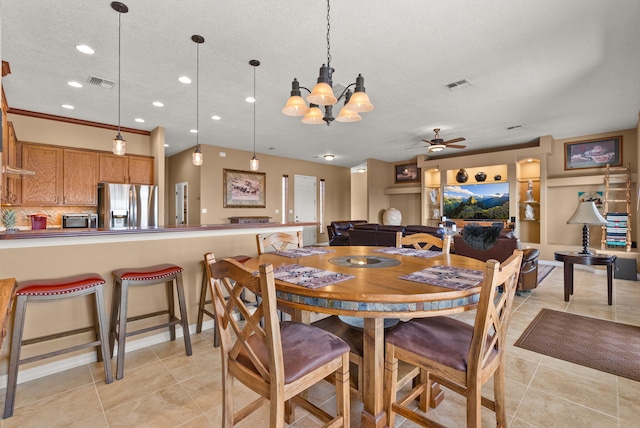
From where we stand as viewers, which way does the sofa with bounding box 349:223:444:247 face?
facing away from the viewer

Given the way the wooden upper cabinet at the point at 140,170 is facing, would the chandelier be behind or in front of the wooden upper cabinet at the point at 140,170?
in front

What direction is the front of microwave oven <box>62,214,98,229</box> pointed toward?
toward the camera

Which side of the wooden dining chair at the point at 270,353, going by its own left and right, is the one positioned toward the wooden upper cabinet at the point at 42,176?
left

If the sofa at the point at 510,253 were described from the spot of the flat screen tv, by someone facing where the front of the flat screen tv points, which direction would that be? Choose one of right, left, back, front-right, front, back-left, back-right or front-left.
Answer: front

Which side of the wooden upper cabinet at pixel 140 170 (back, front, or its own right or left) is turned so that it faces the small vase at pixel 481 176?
left

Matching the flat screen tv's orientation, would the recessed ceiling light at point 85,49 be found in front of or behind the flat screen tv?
in front

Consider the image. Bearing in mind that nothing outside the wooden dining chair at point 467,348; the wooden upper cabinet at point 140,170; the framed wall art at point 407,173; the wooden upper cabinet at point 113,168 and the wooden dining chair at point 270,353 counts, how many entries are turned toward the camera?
3

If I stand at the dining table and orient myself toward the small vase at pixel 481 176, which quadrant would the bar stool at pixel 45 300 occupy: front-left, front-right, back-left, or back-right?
back-left

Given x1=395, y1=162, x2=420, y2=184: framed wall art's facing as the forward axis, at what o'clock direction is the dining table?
The dining table is roughly at 12 o'clock from the framed wall art.

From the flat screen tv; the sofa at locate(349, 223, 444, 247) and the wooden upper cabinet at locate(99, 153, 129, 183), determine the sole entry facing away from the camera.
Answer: the sofa

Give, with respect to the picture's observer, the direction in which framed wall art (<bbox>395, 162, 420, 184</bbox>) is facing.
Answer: facing the viewer

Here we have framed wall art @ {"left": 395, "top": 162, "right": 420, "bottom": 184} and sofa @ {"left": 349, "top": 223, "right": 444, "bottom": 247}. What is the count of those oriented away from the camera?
1

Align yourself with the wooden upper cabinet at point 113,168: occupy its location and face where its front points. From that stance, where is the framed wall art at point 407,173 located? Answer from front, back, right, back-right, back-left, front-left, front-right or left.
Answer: left

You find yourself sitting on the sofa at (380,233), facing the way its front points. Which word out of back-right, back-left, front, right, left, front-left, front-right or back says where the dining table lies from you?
back

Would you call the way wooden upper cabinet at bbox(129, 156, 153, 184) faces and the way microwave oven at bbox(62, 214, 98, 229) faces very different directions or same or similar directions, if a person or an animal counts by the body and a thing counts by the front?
same or similar directions

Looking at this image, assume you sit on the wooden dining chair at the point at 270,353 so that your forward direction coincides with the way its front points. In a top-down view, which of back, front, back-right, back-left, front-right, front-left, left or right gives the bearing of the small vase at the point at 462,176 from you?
front

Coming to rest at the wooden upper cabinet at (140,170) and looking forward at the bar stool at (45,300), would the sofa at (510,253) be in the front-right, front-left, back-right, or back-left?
front-left

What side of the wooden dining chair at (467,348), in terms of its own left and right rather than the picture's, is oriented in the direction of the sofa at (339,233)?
front

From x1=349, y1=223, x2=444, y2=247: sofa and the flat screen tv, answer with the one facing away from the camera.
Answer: the sofa

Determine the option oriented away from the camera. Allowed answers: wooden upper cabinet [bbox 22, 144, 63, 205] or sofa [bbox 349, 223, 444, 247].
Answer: the sofa
